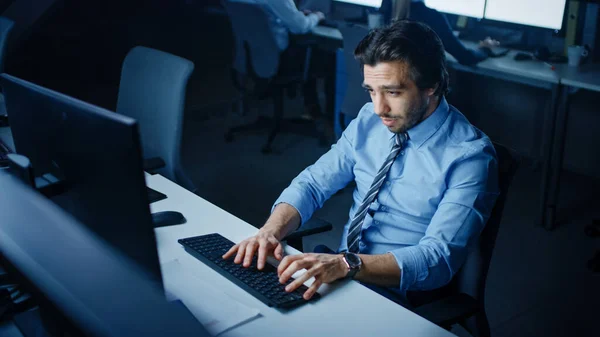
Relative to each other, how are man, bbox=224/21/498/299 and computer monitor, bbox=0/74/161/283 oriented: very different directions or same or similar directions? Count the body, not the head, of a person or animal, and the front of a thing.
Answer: very different directions

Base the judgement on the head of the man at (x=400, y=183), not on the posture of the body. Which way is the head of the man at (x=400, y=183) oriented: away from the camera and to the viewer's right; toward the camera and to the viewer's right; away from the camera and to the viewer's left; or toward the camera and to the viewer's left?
toward the camera and to the viewer's left

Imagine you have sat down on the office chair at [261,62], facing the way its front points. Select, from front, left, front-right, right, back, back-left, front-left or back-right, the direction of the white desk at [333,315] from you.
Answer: back-right

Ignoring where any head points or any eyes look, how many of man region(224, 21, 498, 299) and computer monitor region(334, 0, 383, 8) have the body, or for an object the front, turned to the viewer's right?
0

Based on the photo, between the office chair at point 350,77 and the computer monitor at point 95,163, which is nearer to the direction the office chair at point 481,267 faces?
the computer monitor

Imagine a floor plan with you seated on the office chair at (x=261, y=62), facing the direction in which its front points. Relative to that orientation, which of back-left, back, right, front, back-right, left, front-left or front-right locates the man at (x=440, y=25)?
right

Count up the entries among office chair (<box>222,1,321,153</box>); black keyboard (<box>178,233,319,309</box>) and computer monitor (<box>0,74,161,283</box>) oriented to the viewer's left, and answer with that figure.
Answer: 0

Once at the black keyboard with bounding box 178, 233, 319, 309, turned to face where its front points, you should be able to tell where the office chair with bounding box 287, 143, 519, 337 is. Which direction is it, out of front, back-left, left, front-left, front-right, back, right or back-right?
front-right

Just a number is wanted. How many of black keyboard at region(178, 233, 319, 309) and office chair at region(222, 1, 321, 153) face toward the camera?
0

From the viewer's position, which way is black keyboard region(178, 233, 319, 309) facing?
facing away from the viewer and to the right of the viewer

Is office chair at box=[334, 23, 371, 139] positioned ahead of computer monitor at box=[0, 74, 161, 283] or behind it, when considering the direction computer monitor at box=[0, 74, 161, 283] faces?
ahead

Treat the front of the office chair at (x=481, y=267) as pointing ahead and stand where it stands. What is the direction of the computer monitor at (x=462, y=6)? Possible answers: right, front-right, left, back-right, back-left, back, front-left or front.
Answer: back-right

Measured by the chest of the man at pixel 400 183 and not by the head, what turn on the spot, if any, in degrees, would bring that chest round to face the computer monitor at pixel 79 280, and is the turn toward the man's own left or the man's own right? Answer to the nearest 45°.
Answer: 0° — they already face it

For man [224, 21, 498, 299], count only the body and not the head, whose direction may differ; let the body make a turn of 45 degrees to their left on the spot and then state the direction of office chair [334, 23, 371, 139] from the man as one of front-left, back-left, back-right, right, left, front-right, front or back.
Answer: back

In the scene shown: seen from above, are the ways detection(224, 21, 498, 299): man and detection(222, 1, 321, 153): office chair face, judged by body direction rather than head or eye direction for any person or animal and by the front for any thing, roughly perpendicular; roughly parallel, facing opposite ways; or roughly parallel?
roughly parallel, facing opposite ways

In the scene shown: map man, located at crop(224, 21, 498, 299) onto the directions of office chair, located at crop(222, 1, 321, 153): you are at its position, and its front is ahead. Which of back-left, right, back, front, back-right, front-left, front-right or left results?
back-right

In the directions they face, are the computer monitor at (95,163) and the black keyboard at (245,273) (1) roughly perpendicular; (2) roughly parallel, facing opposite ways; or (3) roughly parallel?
roughly parallel

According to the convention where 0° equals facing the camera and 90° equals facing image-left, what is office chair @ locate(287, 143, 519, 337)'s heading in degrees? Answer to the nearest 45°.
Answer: approximately 45°
